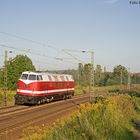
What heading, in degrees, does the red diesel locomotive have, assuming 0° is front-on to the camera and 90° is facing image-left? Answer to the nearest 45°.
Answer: approximately 45°
